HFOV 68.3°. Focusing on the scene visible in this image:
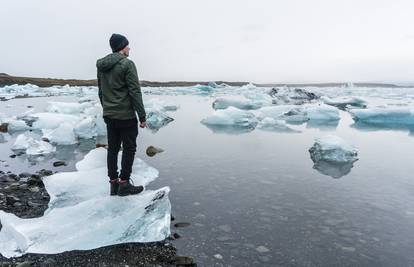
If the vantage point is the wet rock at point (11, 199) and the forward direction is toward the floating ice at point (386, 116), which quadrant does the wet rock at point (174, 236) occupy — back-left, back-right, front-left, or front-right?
front-right

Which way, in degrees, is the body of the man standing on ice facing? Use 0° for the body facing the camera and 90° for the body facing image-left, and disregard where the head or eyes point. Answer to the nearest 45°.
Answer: approximately 225°

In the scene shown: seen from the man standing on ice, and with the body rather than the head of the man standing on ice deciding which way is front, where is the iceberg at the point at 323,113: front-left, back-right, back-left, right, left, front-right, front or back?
front

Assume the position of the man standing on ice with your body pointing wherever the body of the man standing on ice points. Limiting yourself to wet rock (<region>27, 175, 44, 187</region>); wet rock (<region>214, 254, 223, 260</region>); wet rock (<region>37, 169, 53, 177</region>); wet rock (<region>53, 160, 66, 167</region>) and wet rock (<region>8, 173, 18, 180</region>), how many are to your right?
1

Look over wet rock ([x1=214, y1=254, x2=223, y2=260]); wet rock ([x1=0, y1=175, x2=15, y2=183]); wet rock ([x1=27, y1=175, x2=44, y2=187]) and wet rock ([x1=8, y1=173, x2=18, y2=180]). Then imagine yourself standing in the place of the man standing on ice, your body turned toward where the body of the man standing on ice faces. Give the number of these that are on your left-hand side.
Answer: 3

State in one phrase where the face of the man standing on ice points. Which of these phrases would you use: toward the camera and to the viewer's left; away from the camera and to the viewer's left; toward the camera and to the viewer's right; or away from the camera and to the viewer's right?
away from the camera and to the viewer's right

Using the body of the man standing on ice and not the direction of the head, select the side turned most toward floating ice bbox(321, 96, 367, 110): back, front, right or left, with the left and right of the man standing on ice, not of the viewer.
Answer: front

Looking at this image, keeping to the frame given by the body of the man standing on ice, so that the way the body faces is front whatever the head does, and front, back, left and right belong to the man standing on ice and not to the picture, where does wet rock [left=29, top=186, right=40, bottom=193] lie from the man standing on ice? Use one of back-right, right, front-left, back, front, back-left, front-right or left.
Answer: left

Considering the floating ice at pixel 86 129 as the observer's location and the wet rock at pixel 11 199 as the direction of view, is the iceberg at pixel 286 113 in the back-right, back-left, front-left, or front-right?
back-left

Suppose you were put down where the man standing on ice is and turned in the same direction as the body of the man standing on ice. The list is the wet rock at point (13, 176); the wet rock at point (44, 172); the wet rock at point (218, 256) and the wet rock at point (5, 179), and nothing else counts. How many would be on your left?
3

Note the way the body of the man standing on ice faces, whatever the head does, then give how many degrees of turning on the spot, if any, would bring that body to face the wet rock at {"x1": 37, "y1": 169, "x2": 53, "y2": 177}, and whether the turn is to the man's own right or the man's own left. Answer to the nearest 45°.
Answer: approximately 90° to the man's own left

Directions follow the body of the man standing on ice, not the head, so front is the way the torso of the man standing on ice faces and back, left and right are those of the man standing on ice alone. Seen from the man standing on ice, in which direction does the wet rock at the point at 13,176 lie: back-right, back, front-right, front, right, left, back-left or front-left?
left

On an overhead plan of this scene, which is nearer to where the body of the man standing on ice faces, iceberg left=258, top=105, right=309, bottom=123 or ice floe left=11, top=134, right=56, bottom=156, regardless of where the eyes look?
the iceberg

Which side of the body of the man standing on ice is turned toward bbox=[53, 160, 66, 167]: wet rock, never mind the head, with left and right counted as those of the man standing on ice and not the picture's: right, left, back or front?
left

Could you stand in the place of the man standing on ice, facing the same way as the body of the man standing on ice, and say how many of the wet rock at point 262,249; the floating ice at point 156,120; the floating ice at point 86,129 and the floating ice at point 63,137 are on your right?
1

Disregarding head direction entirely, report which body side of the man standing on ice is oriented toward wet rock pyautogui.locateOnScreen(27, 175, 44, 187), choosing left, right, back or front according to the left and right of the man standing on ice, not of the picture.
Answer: left
